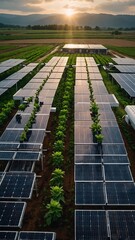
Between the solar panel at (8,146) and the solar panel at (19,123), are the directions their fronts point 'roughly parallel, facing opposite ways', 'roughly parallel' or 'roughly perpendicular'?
roughly parallel

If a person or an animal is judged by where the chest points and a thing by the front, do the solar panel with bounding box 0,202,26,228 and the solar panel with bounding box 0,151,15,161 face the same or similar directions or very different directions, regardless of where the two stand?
same or similar directions

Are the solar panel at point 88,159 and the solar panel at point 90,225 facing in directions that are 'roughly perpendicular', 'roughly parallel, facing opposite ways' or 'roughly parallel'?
roughly parallel
